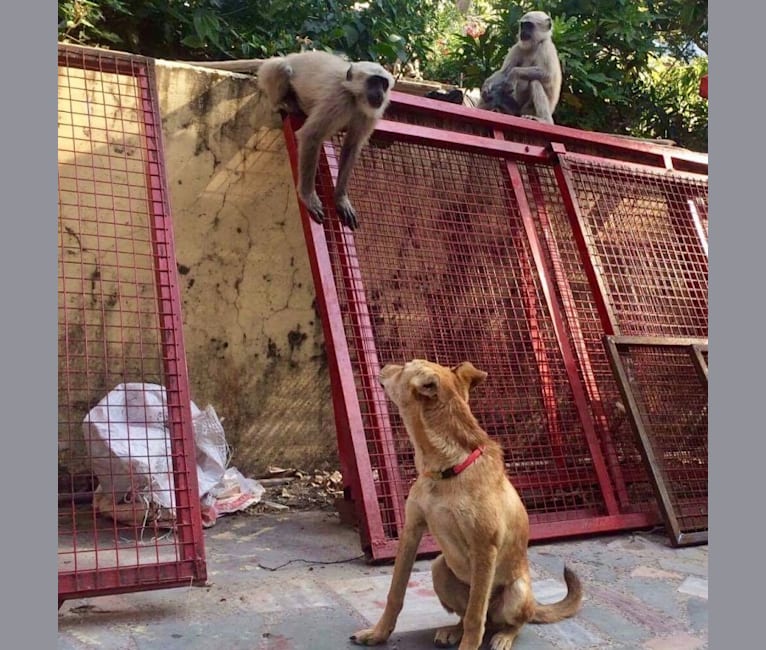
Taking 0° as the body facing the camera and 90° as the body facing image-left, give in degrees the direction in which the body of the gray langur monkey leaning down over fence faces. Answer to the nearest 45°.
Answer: approximately 315°

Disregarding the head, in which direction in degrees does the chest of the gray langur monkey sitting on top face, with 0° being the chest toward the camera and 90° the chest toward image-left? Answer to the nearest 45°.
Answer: approximately 45°

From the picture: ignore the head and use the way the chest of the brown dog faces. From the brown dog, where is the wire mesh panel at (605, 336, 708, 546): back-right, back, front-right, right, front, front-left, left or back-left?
back

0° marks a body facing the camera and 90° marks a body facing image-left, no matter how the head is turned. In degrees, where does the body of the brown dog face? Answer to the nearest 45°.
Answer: approximately 45°

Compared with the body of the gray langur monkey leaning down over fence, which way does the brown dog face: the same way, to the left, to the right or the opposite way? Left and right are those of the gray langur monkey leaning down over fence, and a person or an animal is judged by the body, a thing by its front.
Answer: to the right
